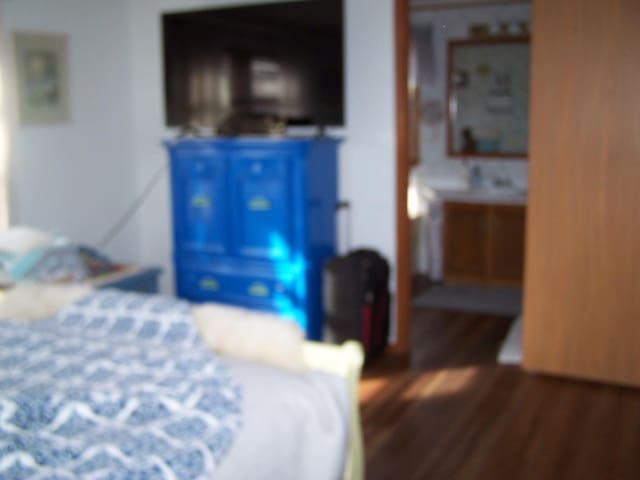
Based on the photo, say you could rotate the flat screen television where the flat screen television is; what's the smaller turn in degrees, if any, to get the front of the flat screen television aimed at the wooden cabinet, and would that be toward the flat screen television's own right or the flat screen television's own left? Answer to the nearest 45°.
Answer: approximately 180°

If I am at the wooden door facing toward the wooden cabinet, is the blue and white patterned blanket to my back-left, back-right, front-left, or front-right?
back-left

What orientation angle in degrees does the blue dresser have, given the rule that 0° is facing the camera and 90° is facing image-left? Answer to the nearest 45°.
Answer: approximately 45°

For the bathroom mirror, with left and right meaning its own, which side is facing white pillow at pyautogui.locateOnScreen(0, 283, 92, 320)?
front

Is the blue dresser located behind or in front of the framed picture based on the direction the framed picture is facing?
in front

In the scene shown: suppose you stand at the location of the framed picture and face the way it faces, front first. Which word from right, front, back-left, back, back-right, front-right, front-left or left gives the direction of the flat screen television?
front-left

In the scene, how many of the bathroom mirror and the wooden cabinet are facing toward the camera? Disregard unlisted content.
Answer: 2

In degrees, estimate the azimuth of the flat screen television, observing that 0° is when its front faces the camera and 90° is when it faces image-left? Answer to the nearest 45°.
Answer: approximately 45°
